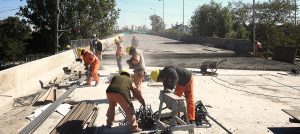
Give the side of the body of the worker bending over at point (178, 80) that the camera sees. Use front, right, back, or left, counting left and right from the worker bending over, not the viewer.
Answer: left

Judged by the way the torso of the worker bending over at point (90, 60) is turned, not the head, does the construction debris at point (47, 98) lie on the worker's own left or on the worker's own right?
on the worker's own left

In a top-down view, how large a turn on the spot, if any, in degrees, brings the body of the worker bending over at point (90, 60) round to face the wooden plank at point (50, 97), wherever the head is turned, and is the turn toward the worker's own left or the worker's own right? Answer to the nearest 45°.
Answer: approximately 45° to the worker's own left

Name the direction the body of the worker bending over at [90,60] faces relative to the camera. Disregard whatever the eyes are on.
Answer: to the viewer's left

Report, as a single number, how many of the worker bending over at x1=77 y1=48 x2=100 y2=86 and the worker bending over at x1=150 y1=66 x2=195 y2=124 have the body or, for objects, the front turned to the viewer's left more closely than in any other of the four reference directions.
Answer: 2

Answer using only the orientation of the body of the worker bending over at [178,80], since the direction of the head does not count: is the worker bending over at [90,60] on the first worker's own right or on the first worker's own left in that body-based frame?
on the first worker's own right
